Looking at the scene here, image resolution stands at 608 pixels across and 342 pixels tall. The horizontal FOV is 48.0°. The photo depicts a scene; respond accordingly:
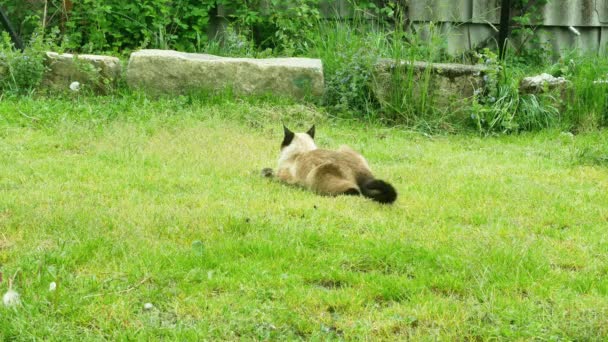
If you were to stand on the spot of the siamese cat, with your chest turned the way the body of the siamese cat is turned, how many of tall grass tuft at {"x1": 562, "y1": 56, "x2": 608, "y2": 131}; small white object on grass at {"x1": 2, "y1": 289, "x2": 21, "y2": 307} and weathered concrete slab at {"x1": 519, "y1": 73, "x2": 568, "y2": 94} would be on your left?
1

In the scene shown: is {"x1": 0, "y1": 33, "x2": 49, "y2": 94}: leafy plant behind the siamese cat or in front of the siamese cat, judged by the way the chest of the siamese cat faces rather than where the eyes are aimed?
in front

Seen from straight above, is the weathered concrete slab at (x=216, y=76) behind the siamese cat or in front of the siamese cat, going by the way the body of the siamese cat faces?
in front

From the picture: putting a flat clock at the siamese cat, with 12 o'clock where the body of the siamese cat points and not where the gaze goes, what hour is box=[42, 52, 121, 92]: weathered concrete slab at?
The weathered concrete slab is roughly at 12 o'clock from the siamese cat.

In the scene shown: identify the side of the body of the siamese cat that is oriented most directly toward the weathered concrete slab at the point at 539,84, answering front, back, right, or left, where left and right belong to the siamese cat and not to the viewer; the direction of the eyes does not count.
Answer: right

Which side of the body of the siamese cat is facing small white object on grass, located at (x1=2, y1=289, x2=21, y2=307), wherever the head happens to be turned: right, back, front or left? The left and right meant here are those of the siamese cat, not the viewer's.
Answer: left

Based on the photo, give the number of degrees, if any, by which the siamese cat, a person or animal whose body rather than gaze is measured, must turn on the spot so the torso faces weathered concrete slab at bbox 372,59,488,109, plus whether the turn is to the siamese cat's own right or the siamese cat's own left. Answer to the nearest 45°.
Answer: approximately 45° to the siamese cat's own right

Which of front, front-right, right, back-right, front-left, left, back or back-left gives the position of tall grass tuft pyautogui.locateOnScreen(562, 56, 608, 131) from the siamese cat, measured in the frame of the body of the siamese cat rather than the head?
right

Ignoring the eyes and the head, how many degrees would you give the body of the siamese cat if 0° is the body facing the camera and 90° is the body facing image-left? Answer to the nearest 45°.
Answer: approximately 135°

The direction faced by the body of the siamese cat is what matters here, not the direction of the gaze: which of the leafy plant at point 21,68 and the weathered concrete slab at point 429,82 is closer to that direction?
the leafy plant
